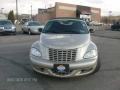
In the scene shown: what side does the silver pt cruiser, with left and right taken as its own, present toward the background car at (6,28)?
back

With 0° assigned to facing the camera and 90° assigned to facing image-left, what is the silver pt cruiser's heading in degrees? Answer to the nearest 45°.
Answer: approximately 0°
